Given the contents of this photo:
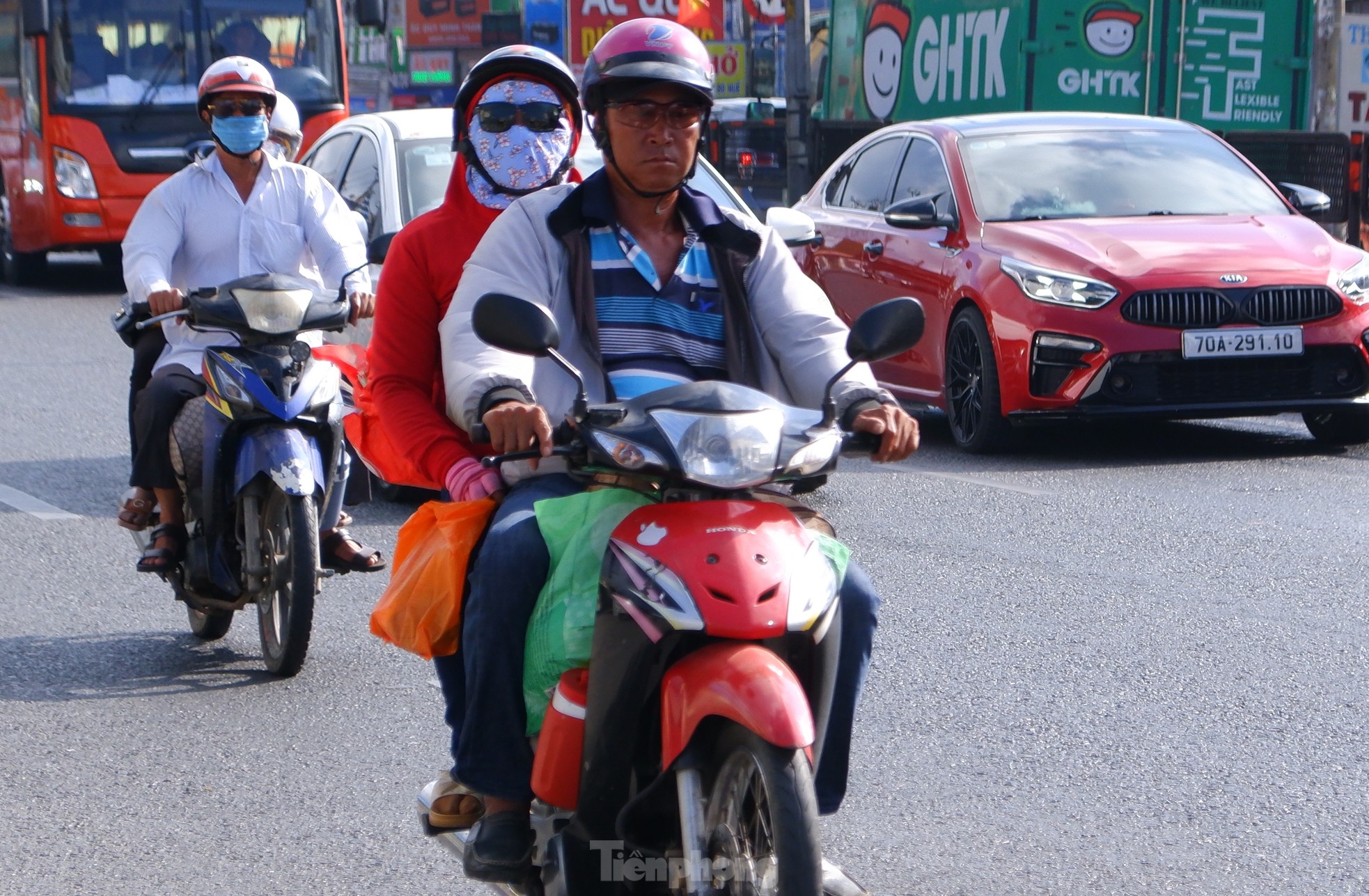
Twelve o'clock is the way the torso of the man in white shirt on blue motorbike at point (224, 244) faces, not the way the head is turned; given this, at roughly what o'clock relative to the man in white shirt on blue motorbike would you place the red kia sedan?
The red kia sedan is roughly at 8 o'clock from the man in white shirt on blue motorbike.

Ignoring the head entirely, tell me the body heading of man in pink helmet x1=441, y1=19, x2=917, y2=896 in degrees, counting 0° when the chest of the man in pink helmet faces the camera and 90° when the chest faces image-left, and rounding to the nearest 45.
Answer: approximately 0°

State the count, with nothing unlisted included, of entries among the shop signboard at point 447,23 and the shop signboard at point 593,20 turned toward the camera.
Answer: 2

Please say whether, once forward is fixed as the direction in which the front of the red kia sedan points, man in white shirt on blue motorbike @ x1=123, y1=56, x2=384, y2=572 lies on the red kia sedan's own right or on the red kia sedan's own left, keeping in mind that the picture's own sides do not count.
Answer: on the red kia sedan's own right

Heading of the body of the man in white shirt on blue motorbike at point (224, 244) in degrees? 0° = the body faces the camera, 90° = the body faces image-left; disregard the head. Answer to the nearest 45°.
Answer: approximately 0°

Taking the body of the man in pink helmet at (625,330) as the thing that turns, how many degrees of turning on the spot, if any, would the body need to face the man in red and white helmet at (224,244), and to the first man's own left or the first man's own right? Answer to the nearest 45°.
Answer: approximately 135° to the first man's own right

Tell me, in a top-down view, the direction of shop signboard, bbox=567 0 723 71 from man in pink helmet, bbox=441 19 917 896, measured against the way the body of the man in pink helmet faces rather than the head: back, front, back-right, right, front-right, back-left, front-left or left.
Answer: back

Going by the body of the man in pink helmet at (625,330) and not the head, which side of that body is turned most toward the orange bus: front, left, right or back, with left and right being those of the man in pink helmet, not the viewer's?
back

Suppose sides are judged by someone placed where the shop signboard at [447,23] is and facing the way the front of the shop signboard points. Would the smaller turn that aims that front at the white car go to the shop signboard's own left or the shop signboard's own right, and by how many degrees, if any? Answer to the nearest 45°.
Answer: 0° — it already faces it
